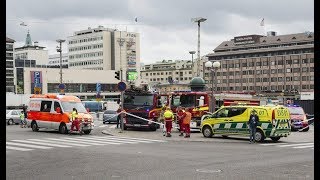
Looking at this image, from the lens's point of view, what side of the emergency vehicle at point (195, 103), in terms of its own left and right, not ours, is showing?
front

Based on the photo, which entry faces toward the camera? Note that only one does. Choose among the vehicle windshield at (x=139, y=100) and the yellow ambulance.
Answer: the vehicle windshield

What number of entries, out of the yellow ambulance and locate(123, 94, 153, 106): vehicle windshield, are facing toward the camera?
1

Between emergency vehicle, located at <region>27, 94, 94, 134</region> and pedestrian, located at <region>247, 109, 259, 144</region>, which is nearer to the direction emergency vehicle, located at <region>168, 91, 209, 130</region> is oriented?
the pedestrian

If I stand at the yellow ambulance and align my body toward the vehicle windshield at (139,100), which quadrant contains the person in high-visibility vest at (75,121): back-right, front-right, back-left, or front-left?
front-left

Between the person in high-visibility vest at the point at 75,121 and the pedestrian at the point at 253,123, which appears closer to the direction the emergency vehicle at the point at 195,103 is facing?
the pedestrian

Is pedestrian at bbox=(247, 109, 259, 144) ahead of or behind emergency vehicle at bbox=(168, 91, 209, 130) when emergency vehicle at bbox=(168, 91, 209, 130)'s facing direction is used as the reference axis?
ahead

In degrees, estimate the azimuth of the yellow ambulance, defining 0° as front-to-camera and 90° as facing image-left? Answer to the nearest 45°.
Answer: approximately 135°

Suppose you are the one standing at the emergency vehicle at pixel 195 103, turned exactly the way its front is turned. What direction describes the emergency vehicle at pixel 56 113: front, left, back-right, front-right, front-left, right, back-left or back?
right

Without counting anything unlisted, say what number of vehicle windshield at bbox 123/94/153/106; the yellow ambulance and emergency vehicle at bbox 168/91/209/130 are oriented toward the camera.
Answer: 2

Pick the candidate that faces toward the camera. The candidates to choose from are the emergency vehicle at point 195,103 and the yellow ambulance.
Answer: the emergency vehicle

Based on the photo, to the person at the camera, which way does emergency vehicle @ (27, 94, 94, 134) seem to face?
facing the viewer and to the right of the viewer

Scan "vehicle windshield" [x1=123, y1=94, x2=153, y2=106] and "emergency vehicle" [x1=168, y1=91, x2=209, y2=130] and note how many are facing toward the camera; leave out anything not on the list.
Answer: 2

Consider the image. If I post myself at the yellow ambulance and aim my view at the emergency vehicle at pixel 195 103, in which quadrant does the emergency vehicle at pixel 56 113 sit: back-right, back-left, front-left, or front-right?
front-left

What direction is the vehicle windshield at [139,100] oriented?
toward the camera

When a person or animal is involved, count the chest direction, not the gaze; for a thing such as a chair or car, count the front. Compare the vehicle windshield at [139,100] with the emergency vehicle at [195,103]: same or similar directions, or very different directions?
same or similar directions
